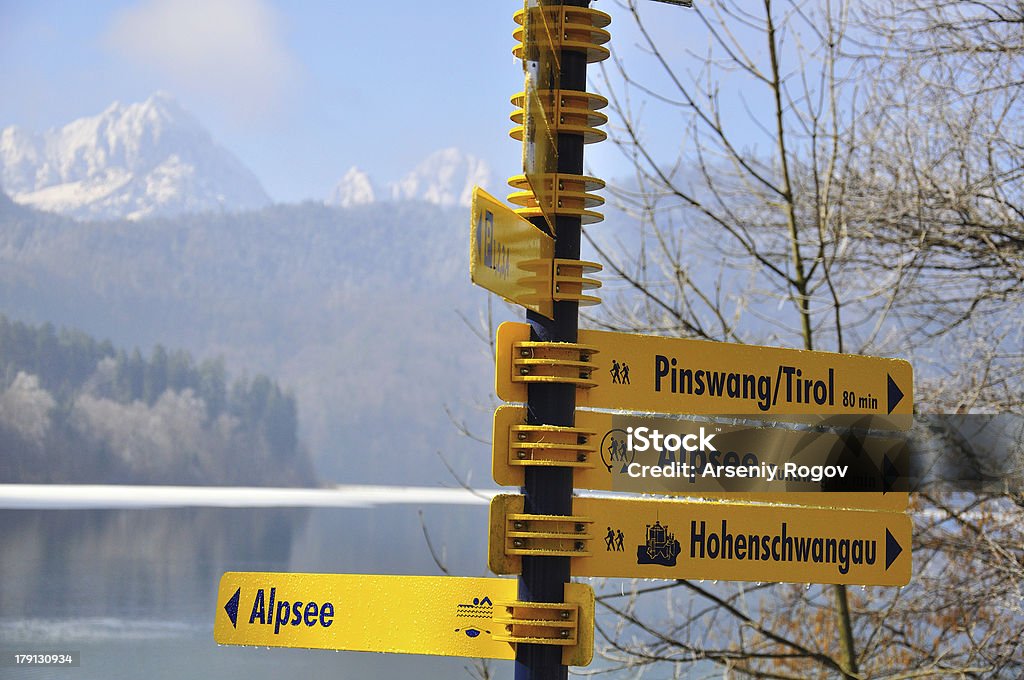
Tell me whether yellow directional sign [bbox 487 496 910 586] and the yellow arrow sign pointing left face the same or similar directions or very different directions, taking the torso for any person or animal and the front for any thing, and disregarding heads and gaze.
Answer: same or similar directions

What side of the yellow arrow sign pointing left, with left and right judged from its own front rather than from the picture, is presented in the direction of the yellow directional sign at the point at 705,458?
left

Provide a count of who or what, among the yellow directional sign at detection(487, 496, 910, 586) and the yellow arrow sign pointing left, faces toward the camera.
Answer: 2

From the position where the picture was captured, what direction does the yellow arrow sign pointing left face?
facing the viewer

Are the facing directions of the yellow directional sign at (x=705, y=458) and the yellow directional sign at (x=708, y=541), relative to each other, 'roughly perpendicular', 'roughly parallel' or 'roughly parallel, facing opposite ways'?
roughly parallel

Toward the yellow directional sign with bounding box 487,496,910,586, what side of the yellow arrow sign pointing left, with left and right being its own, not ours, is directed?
left

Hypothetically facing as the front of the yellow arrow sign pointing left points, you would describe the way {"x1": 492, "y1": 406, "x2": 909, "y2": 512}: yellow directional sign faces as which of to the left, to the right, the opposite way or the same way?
the same way

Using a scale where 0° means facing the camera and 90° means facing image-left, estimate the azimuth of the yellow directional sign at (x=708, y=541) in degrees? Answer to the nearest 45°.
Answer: approximately 0°

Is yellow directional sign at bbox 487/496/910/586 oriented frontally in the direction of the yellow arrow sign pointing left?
no

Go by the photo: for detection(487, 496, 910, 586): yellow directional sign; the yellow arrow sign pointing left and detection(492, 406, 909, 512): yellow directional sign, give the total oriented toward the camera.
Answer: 3

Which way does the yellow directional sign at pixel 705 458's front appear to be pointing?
toward the camera
